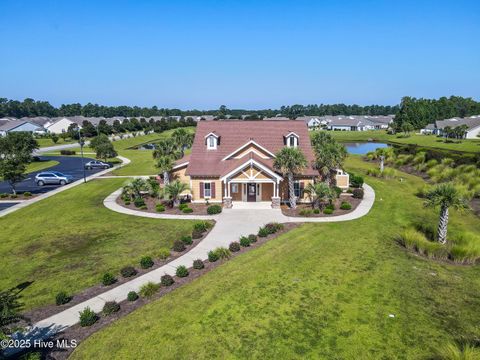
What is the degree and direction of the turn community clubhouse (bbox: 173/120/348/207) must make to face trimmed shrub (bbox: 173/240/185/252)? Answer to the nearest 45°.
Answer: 0° — it already faces it

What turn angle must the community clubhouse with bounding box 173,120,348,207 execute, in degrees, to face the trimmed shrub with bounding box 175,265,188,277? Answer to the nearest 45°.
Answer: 0° — it already faces it

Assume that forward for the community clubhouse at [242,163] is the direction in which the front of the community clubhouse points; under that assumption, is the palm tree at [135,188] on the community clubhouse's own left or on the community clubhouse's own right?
on the community clubhouse's own right

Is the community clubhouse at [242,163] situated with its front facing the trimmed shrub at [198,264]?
yes

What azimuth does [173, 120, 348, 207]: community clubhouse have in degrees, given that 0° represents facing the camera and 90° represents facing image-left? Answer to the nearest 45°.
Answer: approximately 0°

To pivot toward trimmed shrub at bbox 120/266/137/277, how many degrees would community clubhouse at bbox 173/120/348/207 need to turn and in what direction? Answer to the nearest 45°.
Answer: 0° — it already faces it

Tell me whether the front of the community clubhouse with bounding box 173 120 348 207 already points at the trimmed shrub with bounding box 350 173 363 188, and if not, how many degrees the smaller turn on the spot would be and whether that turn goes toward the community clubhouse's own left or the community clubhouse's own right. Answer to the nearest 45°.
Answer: approximately 90° to the community clubhouse's own left

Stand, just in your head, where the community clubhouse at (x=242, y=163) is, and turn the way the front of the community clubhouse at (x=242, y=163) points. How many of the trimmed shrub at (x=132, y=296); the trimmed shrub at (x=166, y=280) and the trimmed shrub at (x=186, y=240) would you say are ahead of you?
3

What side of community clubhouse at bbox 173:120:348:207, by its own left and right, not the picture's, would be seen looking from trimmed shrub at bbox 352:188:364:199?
left

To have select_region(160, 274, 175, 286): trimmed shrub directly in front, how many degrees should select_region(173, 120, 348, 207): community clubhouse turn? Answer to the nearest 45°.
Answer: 0° — it already faces it

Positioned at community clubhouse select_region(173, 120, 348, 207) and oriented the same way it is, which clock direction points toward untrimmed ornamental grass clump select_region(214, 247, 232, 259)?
The untrimmed ornamental grass clump is roughly at 12 o'clock from the community clubhouse.

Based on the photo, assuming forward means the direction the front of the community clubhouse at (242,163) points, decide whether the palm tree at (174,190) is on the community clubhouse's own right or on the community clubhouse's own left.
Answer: on the community clubhouse's own right
